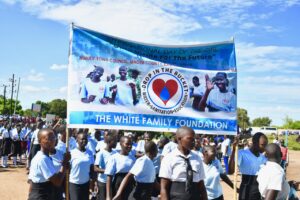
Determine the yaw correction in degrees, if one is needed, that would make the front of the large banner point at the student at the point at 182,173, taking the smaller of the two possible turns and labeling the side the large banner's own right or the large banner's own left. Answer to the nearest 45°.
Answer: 0° — it already faces them

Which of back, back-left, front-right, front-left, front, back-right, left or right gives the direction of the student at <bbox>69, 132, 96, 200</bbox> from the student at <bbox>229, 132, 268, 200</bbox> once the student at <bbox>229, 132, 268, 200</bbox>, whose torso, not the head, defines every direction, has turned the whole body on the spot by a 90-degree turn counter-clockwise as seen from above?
back-left

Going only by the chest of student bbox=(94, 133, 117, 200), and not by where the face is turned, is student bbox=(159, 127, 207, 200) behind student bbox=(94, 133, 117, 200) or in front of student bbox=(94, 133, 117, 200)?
in front

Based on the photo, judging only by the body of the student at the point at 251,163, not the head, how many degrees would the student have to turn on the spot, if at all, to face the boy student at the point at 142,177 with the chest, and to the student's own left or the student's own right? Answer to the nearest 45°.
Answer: approximately 90° to the student's own right

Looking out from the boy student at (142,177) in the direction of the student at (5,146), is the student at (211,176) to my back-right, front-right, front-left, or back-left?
back-right

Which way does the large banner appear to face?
toward the camera

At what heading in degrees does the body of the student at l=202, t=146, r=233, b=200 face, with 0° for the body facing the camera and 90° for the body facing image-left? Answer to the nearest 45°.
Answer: approximately 45°

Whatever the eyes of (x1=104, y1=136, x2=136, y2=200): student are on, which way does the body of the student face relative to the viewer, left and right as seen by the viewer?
facing the viewer and to the right of the viewer

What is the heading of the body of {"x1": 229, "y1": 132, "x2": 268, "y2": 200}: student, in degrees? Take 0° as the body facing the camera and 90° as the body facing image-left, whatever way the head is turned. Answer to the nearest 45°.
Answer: approximately 315°

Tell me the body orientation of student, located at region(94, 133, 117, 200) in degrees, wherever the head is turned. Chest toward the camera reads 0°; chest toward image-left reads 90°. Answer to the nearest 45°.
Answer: approximately 315°

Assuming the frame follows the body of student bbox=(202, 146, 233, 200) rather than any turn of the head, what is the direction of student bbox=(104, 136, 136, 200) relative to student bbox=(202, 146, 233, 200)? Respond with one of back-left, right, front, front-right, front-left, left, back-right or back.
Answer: front-right

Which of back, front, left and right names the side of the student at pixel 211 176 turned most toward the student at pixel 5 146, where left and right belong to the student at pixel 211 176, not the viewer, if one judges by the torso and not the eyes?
right
